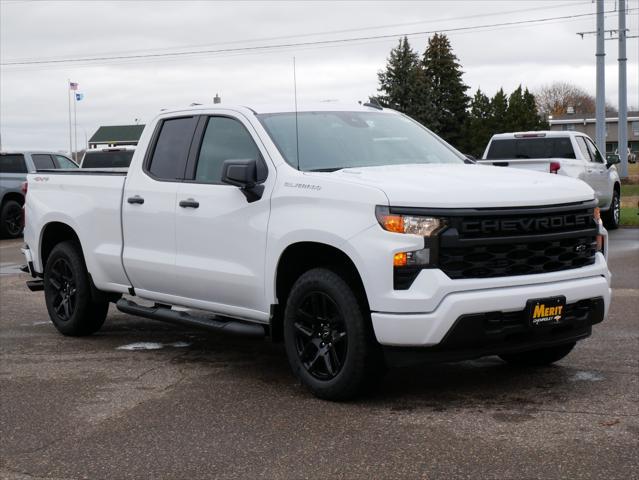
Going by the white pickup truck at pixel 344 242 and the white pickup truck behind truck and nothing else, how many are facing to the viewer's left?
0

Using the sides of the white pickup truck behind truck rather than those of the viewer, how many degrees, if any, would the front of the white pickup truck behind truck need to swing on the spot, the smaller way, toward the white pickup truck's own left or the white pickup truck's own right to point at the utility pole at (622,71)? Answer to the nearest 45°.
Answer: approximately 45° to the white pickup truck's own left

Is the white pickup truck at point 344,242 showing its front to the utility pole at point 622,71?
no

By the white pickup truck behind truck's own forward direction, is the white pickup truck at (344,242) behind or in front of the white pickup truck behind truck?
behind

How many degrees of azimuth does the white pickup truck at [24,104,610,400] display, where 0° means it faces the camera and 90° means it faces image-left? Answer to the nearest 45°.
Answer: approximately 315°

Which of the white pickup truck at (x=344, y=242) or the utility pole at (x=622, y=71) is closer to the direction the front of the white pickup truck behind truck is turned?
the utility pole

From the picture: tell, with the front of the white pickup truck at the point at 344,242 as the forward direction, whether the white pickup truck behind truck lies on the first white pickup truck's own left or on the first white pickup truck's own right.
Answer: on the first white pickup truck's own left

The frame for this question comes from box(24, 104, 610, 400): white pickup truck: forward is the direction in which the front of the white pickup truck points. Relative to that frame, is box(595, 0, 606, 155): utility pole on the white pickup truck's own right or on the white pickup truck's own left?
on the white pickup truck's own left
